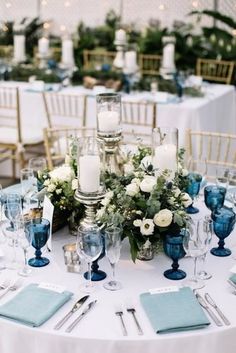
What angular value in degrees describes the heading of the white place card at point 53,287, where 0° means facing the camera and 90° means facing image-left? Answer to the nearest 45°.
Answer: approximately 45°

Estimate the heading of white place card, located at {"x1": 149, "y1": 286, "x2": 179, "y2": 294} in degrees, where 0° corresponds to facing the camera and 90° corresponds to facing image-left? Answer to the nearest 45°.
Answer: approximately 0°

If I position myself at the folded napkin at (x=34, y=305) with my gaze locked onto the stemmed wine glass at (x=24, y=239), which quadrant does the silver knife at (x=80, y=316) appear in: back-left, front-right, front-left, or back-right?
back-right
